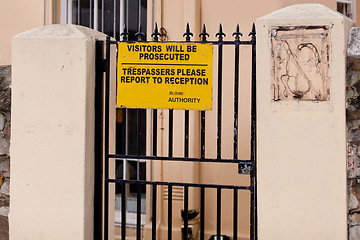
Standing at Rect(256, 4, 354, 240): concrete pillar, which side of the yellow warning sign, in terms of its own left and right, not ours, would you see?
left

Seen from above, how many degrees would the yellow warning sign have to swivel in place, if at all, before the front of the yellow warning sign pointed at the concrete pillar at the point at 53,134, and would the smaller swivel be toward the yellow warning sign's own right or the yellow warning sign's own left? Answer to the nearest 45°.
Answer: approximately 90° to the yellow warning sign's own right

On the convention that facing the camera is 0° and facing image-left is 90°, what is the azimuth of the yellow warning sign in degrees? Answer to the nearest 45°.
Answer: approximately 0°
